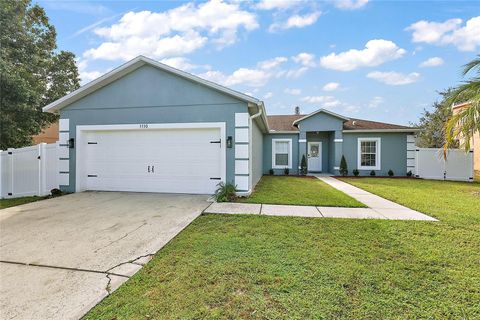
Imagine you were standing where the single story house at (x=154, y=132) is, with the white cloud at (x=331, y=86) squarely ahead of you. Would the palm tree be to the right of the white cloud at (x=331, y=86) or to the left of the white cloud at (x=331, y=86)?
right

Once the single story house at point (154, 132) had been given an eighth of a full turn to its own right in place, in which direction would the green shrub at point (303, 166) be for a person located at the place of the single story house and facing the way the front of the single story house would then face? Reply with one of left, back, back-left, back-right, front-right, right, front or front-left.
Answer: back

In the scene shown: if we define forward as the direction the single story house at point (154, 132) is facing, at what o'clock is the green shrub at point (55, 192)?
The green shrub is roughly at 3 o'clock from the single story house.

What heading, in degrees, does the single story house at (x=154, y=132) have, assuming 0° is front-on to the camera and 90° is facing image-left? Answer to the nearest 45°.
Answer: approximately 0°

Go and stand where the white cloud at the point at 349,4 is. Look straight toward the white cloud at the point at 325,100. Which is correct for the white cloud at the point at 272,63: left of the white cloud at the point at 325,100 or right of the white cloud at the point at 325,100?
left

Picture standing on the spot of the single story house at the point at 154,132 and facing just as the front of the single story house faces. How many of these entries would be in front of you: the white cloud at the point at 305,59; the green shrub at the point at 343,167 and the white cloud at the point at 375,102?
0

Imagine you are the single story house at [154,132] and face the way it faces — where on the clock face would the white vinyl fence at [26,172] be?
The white vinyl fence is roughly at 3 o'clock from the single story house.

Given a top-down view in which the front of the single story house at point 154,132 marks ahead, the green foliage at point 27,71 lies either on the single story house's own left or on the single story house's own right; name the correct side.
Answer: on the single story house's own right
